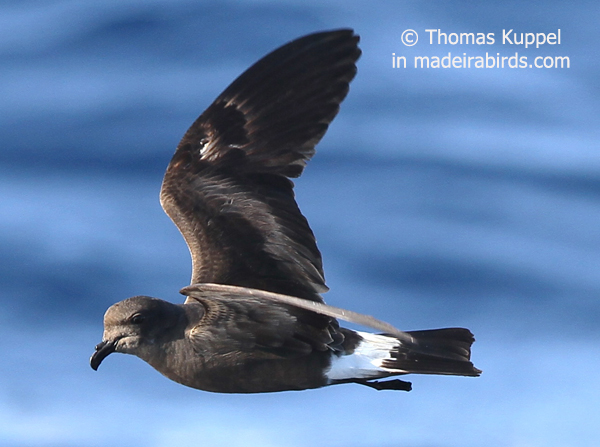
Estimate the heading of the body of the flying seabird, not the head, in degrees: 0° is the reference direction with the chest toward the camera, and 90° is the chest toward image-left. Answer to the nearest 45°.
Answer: approximately 90°
